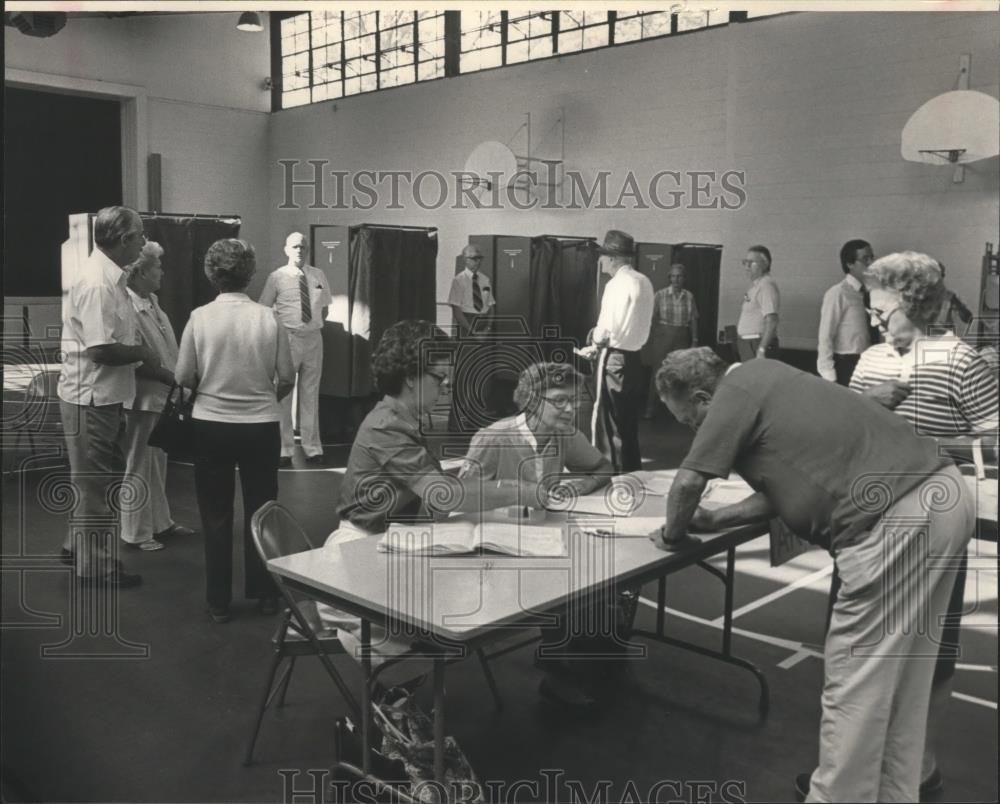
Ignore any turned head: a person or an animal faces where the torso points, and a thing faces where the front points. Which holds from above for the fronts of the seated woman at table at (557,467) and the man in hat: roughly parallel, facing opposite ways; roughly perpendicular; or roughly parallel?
roughly parallel, facing opposite ways

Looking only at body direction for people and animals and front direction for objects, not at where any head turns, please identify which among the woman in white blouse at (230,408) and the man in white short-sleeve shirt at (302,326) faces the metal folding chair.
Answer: the man in white short-sleeve shirt

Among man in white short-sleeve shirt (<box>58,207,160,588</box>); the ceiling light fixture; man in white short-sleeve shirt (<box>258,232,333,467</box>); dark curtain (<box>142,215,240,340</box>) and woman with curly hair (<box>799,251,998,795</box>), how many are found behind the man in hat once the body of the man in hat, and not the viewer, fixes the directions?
1

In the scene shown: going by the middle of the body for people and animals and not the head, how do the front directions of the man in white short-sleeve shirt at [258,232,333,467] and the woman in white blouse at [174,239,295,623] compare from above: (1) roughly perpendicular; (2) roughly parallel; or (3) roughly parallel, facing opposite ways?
roughly parallel, facing opposite ways

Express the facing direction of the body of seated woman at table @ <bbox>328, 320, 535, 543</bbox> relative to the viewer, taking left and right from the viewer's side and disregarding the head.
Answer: facing to the right of the viewer

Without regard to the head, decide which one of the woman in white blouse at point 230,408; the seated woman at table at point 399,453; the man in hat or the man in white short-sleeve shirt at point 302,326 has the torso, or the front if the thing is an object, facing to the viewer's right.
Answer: the seated woman at table

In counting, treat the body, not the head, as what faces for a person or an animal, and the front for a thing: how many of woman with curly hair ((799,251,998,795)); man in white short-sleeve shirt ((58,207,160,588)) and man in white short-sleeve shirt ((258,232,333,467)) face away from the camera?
0

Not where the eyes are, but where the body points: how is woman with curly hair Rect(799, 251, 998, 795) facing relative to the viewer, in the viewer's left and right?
facing the viewer and to the left of the viewer

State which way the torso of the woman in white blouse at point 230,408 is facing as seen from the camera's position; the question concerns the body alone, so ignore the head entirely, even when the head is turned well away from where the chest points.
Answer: away from the camera

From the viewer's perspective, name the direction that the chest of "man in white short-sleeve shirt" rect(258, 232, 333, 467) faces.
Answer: toward the camera

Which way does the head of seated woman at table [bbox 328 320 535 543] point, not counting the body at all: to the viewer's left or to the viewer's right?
to the viewer's right

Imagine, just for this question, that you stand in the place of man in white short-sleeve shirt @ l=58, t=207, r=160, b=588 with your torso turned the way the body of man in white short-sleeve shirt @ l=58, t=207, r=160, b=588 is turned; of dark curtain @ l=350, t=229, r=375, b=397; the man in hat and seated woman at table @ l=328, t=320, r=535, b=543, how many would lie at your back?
0

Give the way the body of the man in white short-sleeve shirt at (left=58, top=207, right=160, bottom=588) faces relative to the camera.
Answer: to the viewer's right

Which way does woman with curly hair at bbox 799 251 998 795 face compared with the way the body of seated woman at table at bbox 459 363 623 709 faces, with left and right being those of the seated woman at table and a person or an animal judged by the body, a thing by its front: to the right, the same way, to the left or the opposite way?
to the right

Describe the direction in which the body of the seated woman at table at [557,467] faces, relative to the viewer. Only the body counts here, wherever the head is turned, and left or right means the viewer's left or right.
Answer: facing the viewer and to the right of the viewer

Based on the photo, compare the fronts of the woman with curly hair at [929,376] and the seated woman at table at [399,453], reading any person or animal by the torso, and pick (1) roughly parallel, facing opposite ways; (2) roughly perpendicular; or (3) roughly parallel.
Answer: roughly parallel, facing opposite ways
